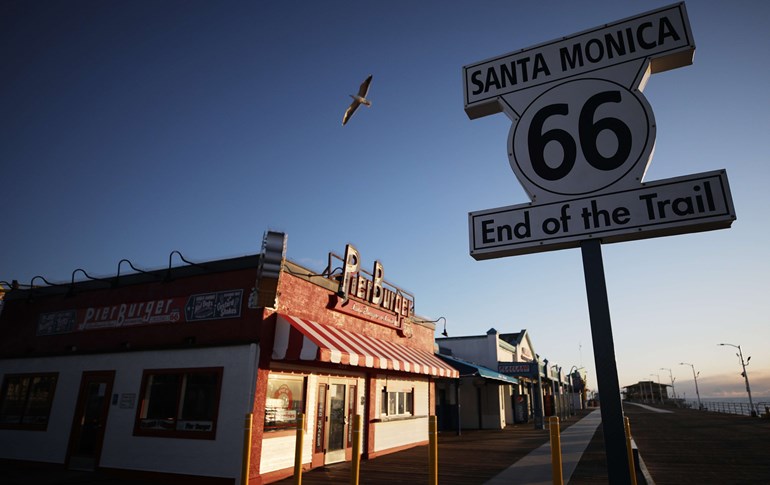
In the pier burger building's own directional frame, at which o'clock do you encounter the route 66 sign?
The route 66 sign is roughly at 1 o'clock from the pier burger building.

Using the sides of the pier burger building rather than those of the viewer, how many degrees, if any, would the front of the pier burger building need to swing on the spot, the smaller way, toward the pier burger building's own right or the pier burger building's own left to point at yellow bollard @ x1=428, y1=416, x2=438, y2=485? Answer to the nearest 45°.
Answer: approximately 45° to the pier burger building's own right

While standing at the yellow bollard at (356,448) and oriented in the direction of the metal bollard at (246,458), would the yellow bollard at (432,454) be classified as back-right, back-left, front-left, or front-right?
back-left

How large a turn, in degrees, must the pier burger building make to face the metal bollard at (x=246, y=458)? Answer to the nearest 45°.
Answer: approximately 45° to its right

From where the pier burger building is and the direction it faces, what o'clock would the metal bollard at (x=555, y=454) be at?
The metal bollard is roughly at 1 o'clock from the pier burger building.

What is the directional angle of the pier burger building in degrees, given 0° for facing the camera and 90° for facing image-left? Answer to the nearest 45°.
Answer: approximately 315°
